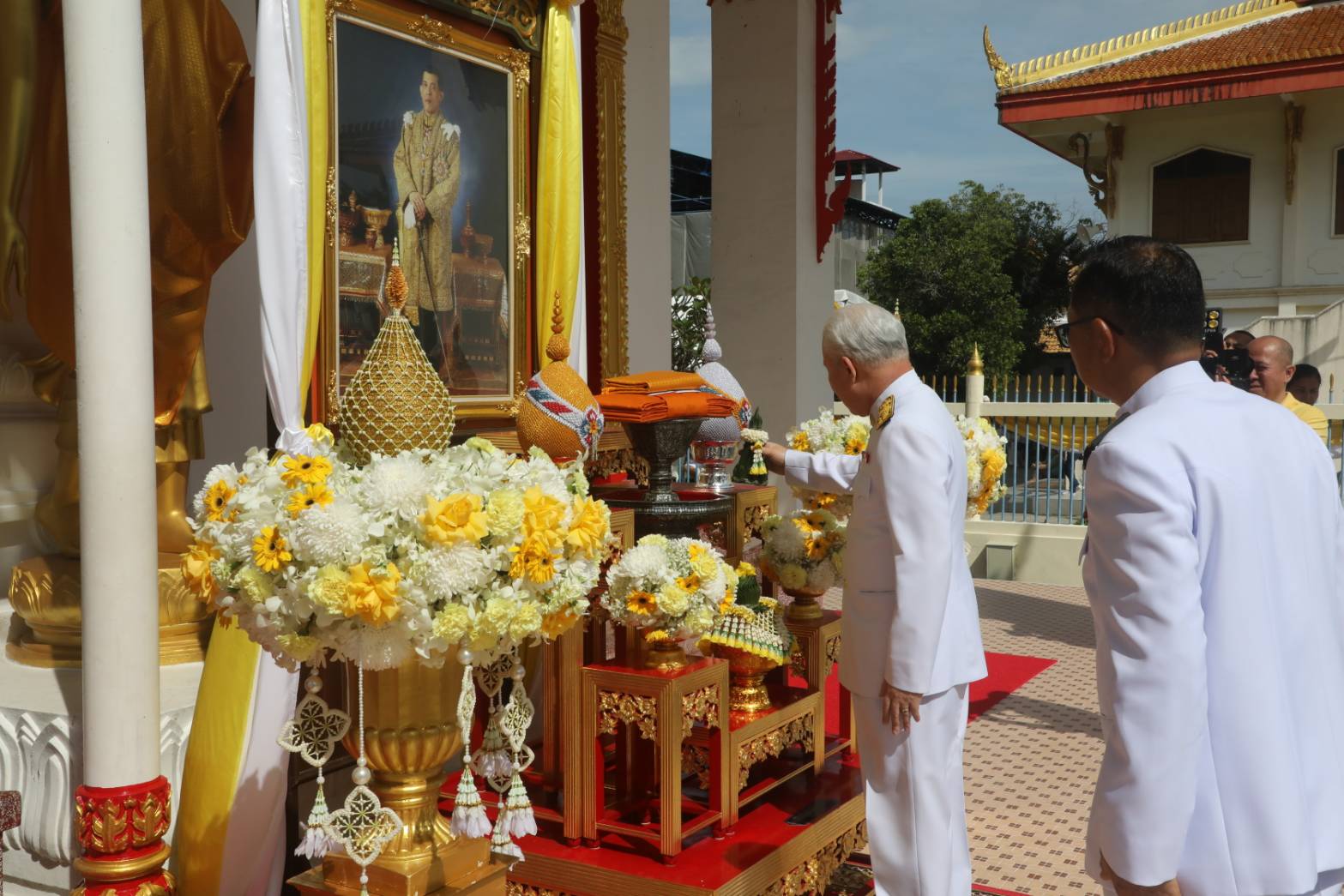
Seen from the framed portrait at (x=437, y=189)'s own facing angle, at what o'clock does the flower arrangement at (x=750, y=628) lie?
The flower arrangement is roughly at 12 o'clock from the framed portrait.

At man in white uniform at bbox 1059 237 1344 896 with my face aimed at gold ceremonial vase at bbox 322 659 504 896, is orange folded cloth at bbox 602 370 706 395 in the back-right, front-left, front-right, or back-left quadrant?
front-right

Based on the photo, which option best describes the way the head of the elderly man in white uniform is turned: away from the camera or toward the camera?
away from the camera

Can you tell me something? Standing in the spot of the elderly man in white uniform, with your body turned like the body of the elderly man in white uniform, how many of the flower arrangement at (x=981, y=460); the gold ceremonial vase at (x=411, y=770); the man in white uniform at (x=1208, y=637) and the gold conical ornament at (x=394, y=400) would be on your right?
1

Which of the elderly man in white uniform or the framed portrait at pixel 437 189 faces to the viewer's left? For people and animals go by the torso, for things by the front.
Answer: the elderly man in white uniform

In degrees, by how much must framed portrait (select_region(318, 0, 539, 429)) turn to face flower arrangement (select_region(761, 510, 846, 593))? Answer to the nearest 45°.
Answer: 0° — it already faces it

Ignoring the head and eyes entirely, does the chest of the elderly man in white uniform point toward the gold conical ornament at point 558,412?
yes

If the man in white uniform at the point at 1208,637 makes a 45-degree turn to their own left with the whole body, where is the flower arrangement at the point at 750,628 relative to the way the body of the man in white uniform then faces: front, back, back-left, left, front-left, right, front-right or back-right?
front-right

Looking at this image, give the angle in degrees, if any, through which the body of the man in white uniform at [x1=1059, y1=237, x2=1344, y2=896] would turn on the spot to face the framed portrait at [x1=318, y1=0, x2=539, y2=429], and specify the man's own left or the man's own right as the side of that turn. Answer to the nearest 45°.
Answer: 0° — they already face it

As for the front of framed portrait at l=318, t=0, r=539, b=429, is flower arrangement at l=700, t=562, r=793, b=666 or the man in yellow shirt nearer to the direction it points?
the flower arrangement

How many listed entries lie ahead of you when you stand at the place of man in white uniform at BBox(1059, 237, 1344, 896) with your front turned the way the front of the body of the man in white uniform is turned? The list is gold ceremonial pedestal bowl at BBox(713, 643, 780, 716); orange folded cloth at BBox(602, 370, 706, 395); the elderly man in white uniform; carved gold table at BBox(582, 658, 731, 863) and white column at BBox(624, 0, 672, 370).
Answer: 5

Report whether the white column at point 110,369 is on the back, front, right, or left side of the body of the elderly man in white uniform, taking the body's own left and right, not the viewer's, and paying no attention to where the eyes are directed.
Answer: front

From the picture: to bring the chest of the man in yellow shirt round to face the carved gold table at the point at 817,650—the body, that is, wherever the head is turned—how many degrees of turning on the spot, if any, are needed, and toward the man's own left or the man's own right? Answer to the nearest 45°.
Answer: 0° — they already face it

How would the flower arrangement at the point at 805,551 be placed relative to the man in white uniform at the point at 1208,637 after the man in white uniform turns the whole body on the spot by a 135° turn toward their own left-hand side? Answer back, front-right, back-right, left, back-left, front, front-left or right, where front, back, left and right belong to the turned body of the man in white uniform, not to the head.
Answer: back-right

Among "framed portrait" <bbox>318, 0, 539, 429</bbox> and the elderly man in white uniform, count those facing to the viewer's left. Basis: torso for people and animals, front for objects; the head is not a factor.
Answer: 1

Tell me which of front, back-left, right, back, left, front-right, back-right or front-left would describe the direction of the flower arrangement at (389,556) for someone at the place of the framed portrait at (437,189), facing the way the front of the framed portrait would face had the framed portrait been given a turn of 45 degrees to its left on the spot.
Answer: right

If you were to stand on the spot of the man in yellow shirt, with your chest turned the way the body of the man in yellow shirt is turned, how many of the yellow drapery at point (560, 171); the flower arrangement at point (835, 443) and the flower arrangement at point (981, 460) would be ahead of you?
3

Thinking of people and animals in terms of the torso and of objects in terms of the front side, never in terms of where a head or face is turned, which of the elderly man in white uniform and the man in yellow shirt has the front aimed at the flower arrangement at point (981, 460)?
the man in yellow shirt

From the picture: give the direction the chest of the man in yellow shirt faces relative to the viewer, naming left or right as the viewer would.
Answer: facing the viewer and to the left of the viewer

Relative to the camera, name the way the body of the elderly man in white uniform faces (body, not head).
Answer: to the viewer's left

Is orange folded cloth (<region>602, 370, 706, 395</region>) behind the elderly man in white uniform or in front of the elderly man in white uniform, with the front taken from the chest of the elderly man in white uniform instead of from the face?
in front
